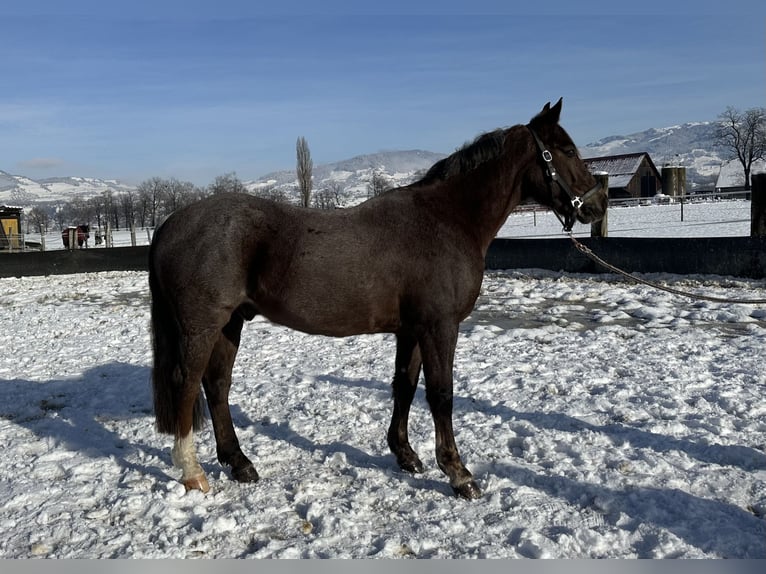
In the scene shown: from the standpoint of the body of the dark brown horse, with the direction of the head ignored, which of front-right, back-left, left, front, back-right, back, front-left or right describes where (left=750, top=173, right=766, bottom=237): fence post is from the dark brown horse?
front-left

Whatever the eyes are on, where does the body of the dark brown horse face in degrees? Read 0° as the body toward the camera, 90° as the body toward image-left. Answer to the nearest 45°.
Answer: approximately 270°
